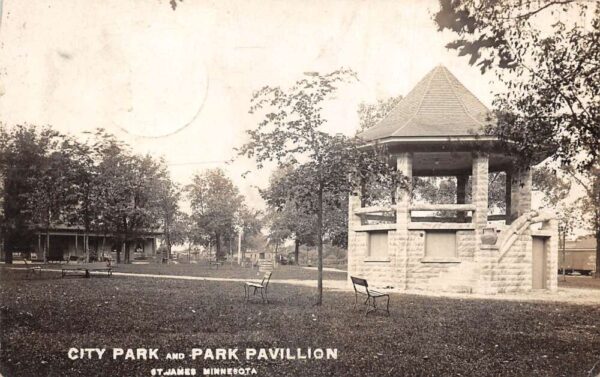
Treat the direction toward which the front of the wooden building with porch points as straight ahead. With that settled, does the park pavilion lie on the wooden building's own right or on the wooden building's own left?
on the wooden building's own left

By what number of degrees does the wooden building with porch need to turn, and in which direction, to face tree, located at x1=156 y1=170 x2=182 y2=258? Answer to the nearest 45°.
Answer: approximately 45° to its left

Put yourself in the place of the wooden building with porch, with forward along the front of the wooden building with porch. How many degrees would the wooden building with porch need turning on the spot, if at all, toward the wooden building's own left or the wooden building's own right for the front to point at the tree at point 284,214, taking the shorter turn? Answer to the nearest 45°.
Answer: approximately 90° to the wooden building's own left

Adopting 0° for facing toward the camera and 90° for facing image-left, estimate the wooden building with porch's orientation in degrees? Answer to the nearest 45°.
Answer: approximately 0°

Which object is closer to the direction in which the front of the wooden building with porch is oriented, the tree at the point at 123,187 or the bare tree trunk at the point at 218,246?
the tree
